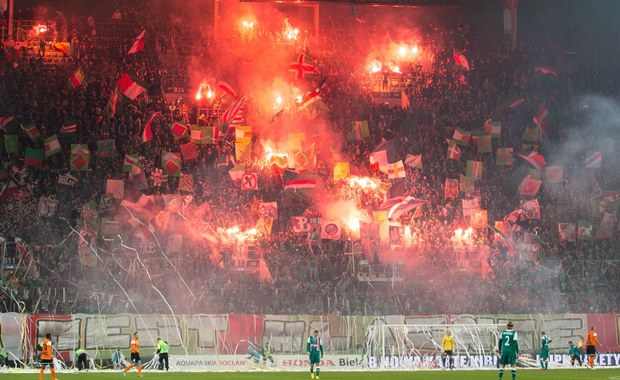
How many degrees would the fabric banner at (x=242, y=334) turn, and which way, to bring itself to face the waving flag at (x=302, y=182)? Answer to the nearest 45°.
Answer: approximately 180°

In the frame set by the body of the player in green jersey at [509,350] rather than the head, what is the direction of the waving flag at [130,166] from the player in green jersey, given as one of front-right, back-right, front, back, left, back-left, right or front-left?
front-left

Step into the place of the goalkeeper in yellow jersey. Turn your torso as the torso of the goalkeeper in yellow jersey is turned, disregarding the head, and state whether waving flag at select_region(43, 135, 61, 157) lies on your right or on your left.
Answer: on your right

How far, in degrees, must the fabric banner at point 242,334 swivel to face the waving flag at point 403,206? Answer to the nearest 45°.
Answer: approximately 135° to its left

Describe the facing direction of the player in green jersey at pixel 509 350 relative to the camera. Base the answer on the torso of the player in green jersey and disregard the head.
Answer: away from the camera

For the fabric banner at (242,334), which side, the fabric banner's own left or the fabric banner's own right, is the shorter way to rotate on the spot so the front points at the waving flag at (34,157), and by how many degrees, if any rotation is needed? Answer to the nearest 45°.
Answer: approximately 135° to the fabric banner's own right
